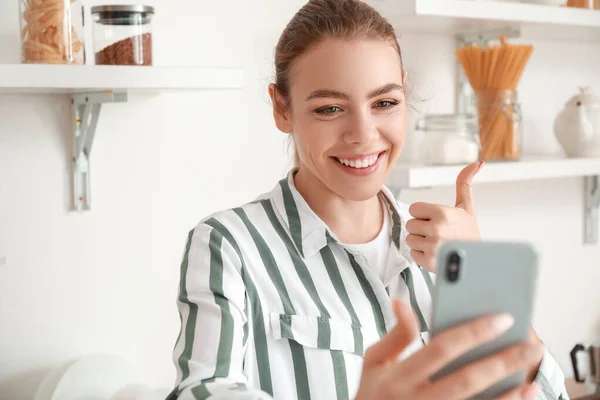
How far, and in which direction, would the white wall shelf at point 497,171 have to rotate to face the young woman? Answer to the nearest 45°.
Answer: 0° — it already faces them

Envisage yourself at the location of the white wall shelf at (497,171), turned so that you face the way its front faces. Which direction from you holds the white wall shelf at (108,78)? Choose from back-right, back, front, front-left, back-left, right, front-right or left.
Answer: front-right

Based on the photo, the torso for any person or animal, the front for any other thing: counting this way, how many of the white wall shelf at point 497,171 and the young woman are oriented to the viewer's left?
0

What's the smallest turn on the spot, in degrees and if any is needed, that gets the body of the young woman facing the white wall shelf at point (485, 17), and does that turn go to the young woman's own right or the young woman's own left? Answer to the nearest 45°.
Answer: approximately 90° to the young woman's own left

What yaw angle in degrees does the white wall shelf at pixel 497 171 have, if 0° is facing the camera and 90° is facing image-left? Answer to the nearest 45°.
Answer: approximately 0°

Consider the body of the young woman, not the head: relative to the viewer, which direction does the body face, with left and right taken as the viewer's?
facing the viewer and to the right of the viewer
